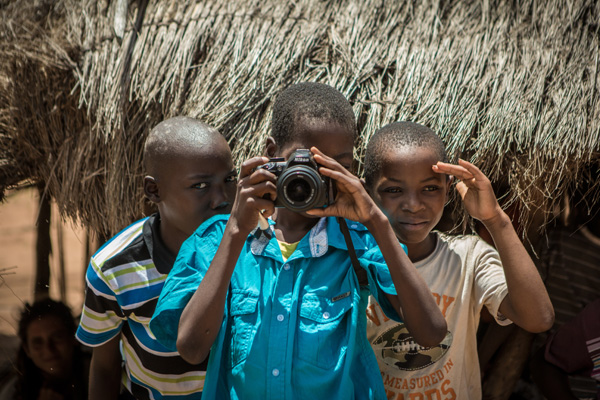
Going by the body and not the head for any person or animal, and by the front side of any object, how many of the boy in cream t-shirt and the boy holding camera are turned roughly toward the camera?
2

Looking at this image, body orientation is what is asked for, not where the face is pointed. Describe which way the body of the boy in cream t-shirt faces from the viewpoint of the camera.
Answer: toward the camera

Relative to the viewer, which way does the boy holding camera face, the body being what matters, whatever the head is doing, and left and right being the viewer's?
facing the viewer

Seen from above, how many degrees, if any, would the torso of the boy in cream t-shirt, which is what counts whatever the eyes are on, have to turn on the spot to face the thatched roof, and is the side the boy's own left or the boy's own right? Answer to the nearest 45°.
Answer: approximately 135° to the boy's own right

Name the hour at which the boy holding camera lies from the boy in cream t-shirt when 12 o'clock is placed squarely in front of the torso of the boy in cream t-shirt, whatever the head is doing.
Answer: The boy holding camera is roughly at 1 o'clock from the boy in cream t-shirt.

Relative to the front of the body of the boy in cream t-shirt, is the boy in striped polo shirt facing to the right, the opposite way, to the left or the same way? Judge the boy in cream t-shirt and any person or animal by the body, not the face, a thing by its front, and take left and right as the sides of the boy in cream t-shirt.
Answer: to the left

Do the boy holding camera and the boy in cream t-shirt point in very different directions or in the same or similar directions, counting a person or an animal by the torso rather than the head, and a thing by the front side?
same or similar directions

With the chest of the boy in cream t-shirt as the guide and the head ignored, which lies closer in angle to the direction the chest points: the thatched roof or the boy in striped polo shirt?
the boy in striped polo shirt

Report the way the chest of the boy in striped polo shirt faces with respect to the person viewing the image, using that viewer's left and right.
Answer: facing the viewer and to the right of the viewer

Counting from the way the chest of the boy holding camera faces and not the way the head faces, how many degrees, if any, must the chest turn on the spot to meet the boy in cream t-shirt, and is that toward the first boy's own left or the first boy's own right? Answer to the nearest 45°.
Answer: approximately 135° to the first boy's own left

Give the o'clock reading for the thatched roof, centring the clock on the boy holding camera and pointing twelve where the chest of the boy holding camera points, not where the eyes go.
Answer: The thatched roof is roughly at 6 o'clock from the boy holding camera.

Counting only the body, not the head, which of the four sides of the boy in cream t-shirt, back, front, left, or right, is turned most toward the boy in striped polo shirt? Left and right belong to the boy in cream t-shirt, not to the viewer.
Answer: right

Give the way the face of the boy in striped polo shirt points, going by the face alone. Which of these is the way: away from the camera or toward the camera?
toward the camera

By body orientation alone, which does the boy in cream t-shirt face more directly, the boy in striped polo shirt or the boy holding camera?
the boy holding camera
